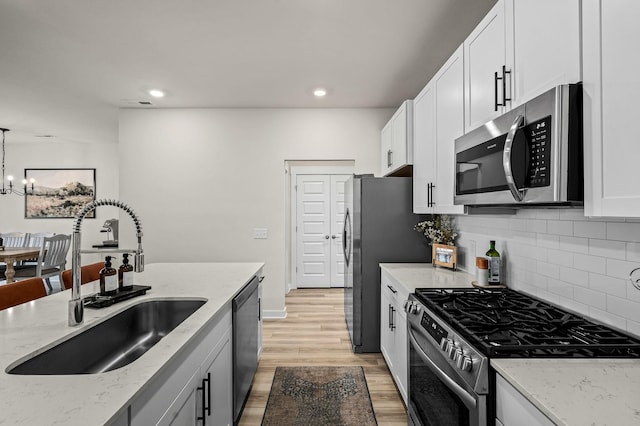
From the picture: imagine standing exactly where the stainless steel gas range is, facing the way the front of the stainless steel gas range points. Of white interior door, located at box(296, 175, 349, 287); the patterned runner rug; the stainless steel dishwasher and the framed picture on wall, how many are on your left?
0

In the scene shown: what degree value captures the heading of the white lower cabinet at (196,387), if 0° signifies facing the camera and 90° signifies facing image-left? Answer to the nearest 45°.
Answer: approximately 270°

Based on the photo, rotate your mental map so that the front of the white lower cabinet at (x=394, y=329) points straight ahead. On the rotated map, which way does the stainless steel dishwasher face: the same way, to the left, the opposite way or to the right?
the opposite way

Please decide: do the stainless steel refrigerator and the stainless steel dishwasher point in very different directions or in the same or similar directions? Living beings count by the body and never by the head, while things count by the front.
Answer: very different directions

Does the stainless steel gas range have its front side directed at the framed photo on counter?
no

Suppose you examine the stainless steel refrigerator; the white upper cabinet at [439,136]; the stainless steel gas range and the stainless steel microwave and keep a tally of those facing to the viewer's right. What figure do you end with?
0

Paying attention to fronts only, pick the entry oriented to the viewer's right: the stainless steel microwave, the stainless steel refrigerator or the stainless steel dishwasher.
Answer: the stainless steel dishwasher

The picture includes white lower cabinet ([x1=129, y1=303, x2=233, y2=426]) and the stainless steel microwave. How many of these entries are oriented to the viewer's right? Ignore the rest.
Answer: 1

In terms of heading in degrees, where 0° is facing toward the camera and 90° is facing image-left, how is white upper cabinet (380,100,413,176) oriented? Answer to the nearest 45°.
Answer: approximately 90°

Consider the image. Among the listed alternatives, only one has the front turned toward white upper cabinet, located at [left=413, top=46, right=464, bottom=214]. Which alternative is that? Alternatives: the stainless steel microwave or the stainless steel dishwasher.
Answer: the stainless steel dishwasher

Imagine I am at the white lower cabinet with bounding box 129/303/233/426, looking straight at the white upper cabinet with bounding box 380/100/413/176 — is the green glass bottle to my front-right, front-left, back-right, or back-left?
front-right

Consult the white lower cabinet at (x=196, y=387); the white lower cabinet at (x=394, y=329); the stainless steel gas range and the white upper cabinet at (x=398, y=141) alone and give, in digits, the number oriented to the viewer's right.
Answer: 1

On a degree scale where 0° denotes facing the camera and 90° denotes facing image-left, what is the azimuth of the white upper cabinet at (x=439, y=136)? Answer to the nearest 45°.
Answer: approximately 90°

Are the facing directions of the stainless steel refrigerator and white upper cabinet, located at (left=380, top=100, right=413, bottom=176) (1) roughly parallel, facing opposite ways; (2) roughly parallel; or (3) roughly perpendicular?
roughly parallel

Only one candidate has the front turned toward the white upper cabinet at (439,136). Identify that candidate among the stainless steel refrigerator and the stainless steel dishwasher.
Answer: the stainless steel dishwasher

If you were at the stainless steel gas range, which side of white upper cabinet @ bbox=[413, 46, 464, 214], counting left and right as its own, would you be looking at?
left

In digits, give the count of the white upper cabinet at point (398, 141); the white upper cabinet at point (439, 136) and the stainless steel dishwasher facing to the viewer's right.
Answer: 1

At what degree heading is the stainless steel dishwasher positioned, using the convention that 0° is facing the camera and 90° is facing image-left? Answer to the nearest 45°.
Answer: approximately 270°

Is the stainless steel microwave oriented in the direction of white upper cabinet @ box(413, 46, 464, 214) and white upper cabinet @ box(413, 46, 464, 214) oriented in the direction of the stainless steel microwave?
no
